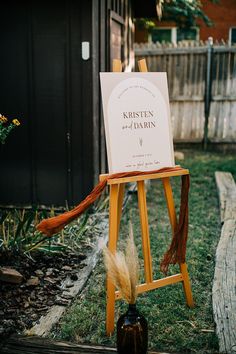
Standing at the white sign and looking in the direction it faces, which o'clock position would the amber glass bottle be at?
The amber glass bottle is roughly at 12 o'clock from the white sign.

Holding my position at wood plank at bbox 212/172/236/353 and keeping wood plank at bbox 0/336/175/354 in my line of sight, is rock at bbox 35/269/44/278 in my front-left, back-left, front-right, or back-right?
front-right

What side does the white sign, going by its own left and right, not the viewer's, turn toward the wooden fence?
back

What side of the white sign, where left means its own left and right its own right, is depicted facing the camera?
front
